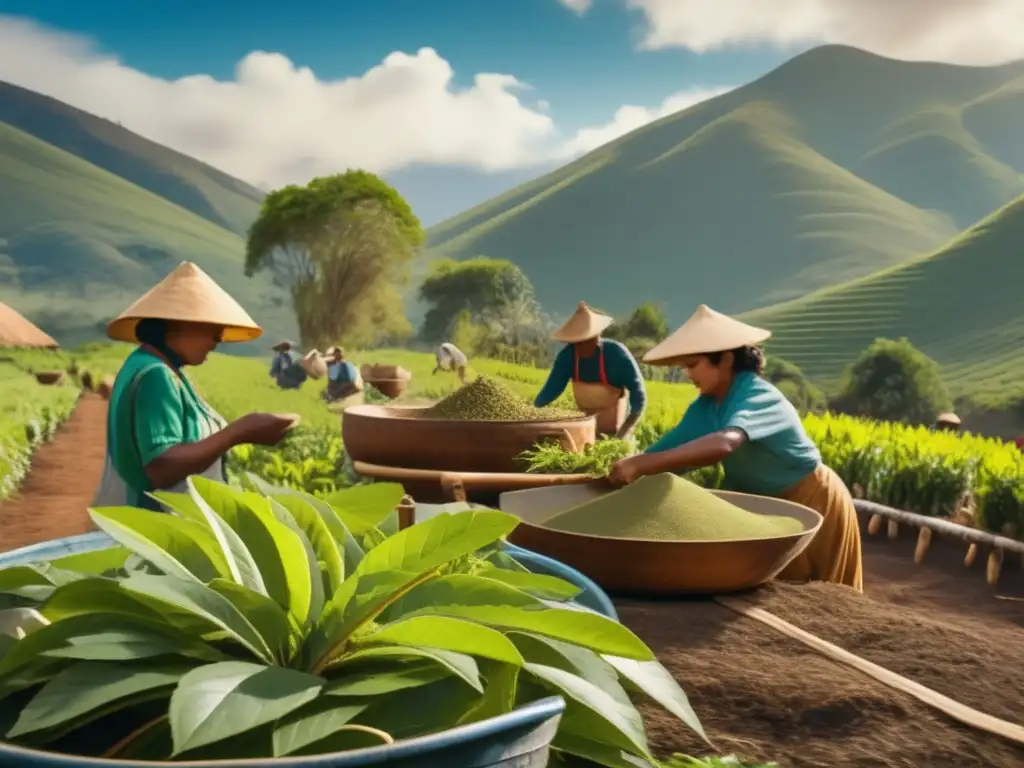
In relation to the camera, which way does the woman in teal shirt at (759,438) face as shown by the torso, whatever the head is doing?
to the viewer's left

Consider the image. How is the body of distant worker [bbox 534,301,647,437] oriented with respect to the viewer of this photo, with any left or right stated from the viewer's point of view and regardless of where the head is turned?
facing the viewer and to the left of the viewer

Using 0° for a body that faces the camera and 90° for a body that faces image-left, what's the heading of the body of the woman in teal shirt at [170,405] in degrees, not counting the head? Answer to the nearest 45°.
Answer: approximately 270°

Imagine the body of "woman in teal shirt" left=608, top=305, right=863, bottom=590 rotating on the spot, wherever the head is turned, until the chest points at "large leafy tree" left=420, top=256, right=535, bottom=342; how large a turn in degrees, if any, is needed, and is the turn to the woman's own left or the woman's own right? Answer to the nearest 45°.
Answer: approximately 90° to the woman's own right

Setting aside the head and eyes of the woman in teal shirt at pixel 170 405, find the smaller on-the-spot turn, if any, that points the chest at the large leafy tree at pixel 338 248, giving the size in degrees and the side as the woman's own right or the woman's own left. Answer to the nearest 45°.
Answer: approximately 90° to the woman's own left

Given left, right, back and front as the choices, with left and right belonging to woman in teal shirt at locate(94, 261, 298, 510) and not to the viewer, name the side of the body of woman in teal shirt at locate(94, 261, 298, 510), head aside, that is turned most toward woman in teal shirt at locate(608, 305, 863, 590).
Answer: front

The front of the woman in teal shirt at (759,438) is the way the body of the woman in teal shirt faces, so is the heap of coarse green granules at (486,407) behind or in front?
in front

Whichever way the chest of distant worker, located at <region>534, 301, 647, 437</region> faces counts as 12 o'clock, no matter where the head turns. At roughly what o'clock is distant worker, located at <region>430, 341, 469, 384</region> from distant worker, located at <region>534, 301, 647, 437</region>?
distant worker, located at <region>430, 341, 469, 384</region> is roughly at 4 o'clock from distant worker, located at <region>534, 301, 647, 437</region>.

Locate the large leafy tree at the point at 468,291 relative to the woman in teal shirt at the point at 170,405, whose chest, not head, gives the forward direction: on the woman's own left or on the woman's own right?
on the woman's own left

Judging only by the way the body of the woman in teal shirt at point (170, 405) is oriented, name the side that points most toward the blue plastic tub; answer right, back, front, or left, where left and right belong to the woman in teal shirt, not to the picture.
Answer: right

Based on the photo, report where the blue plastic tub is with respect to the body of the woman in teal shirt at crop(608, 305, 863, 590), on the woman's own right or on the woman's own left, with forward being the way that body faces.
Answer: on the woman's own left
